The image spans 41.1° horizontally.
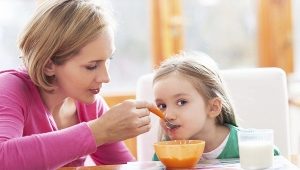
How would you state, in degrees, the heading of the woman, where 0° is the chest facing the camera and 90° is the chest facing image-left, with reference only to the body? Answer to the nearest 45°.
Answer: approximately 315°

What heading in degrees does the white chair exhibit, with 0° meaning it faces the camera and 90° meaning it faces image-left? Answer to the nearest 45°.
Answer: approximately 0°

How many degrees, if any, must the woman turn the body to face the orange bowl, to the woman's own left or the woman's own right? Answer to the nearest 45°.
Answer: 0° — they already face it

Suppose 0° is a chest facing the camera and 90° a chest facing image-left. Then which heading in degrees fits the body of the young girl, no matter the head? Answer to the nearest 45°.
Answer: approximately 45°

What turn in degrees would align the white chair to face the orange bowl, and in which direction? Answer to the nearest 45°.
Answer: approximately 45° to its right

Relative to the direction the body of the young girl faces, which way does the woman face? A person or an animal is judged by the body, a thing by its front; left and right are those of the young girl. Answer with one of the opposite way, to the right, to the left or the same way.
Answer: to the left
